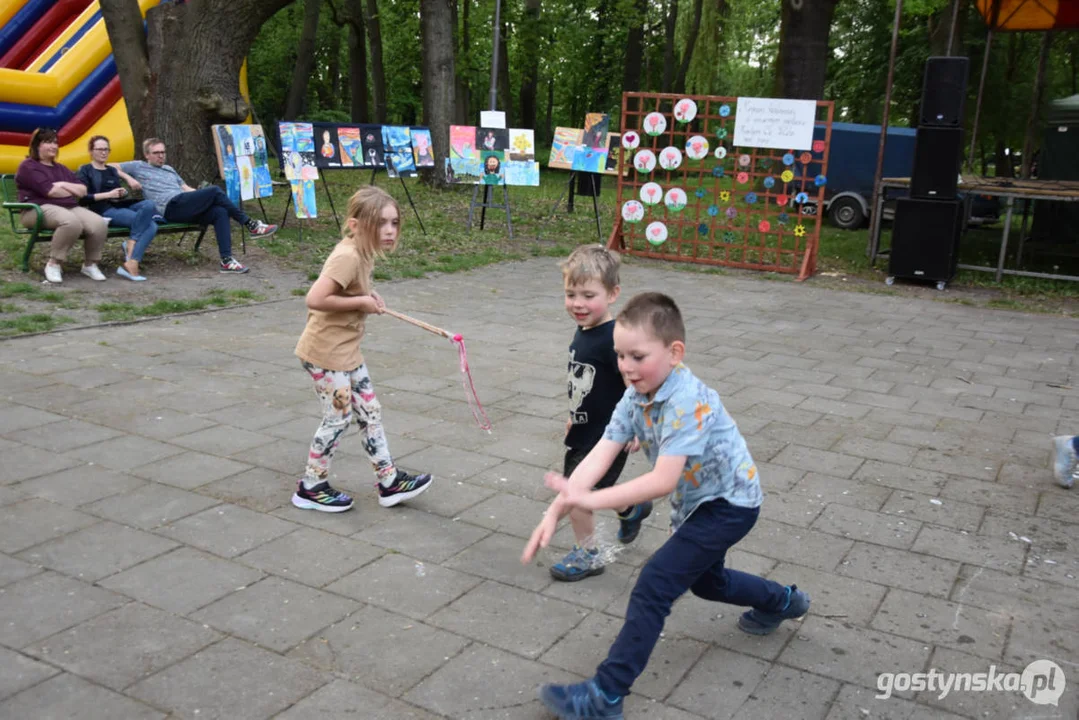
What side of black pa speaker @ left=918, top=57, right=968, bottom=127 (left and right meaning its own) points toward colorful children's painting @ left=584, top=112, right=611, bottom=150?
right

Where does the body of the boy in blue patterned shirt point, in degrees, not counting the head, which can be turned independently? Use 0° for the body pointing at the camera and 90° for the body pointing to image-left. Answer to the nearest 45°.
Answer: approximately 45°

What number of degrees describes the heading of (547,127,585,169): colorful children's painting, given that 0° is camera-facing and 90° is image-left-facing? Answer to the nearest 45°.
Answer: approximately 0°

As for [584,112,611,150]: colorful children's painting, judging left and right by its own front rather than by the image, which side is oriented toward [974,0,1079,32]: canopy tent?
left

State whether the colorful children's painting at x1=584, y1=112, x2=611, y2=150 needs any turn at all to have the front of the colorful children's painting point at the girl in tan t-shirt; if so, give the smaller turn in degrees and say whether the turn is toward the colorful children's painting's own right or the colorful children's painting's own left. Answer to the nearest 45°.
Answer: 0° — it already faces them

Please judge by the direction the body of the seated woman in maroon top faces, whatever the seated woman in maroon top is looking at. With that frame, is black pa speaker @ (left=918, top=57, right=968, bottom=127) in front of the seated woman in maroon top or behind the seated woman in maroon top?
in front

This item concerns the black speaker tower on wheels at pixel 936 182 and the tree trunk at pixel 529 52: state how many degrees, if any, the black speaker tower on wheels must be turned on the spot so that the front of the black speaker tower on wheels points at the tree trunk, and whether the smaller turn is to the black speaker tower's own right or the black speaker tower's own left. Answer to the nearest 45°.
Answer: approximately 135° to the black speaker tower's own right

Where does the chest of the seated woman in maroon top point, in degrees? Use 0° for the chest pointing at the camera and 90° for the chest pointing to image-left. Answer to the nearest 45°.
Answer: approximately 315°

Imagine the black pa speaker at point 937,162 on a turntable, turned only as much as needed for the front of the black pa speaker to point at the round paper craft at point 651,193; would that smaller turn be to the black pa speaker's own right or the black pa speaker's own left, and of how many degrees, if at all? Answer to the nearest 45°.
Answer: approximately 90° to the black pa speaker's own right

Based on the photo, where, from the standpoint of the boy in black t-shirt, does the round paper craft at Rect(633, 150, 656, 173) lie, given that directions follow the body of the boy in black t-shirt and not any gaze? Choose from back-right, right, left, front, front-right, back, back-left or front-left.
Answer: back-right

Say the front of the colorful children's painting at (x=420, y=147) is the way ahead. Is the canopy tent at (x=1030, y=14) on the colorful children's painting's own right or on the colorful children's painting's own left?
on the colorful children's painting's own left

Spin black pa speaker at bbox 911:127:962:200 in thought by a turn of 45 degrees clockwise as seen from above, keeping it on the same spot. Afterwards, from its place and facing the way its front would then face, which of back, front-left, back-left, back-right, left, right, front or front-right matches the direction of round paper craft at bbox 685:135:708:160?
front-right
